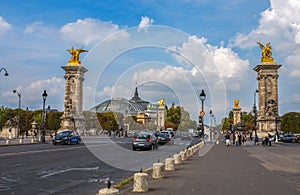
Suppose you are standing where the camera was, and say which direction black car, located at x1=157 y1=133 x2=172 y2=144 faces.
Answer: facing away from the viewer and to the right of the viewer

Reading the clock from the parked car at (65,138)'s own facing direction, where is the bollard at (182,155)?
The bollard is roughly at 10 o'clock from the parked car.

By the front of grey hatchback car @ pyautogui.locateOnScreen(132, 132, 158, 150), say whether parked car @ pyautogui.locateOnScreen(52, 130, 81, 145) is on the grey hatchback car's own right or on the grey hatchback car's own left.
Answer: on the grey hatchback car's own left

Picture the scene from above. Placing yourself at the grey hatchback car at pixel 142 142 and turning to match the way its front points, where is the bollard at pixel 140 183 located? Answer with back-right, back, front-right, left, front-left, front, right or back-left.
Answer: back-right

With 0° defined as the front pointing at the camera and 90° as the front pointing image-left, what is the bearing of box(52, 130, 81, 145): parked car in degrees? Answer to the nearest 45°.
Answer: approximately 45°

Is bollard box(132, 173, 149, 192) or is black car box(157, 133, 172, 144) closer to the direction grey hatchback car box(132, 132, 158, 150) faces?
the black car

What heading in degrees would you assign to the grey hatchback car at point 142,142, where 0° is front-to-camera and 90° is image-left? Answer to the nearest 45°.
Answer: approximately 225°

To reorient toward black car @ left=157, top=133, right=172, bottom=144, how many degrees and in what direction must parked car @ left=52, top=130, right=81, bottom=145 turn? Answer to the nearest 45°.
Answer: approximately 135° to its left

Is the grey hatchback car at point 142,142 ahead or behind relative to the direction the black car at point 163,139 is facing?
behind
